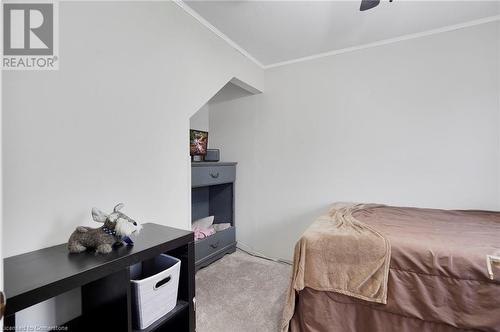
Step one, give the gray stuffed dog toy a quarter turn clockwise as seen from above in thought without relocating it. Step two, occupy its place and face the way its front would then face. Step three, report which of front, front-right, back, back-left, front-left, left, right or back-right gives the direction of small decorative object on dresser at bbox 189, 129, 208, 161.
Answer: back-left

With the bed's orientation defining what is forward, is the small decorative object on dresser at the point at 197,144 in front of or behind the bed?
in front

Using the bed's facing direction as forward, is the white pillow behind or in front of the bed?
in front

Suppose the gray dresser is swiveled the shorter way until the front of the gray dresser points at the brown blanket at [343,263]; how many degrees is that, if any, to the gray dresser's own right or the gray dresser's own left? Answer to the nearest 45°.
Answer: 0° — it already faces it

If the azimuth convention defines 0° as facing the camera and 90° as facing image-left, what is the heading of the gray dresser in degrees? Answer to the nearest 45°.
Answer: approximately 315°

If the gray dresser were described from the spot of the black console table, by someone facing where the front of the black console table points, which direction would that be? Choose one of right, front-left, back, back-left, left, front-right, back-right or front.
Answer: left

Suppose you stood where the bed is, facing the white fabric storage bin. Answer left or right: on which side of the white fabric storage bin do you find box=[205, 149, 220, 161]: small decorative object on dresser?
right

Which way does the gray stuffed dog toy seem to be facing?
to the viewer's right

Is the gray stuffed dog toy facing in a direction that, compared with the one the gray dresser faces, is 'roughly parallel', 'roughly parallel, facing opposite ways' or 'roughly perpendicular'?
roughly perpendicular

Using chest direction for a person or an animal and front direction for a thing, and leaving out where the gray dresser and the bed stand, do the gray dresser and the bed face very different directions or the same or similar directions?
very different directions

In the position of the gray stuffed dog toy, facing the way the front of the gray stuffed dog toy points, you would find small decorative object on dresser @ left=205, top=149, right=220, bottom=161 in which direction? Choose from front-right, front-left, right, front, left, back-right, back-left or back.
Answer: front-left

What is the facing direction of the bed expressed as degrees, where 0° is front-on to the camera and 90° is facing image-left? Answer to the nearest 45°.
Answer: approximately 90°
